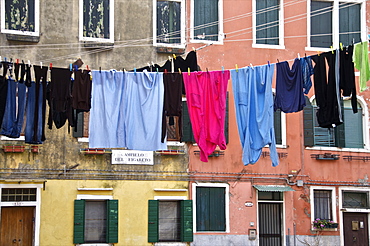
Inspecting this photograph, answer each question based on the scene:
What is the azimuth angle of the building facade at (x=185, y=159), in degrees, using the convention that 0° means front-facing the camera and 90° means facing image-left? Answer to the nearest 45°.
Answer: approximately 0°

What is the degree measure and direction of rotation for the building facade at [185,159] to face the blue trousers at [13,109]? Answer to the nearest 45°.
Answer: approximately 45° to its right

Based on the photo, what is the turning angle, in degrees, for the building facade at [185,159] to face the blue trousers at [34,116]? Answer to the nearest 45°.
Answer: approximately 45° to its right

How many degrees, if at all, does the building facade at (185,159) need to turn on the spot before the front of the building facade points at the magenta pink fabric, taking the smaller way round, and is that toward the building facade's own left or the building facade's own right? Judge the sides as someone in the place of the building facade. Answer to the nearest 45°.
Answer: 0° — it already faces it

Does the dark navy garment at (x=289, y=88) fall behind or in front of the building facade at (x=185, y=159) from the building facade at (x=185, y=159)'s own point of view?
in front
